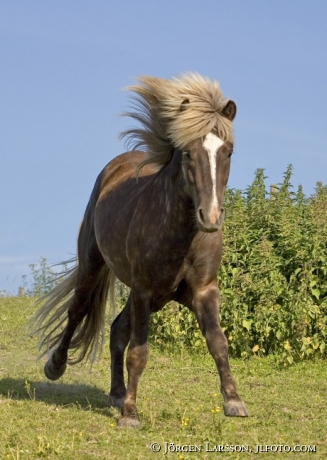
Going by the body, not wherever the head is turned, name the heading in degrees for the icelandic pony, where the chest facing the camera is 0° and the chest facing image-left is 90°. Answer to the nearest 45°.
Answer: approximately 315°

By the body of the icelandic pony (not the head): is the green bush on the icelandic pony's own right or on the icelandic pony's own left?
on the icelandic pony's own left
